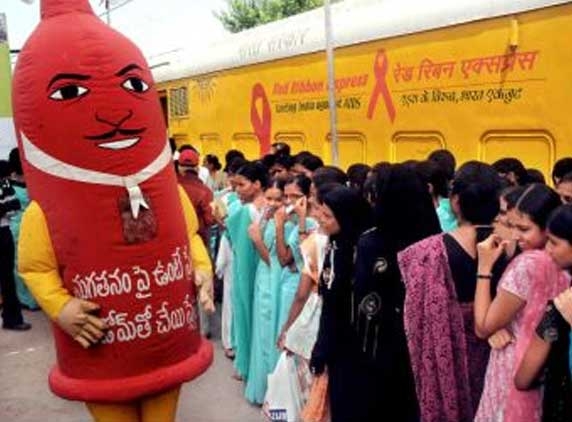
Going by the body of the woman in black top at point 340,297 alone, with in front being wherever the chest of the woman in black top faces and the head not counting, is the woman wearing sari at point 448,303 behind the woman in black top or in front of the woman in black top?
behind

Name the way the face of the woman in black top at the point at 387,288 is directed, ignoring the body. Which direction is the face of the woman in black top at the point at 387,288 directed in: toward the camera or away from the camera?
away from the camera

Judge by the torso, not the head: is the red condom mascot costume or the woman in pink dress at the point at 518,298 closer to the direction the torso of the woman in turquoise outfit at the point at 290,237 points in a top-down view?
the red condom mascot costume

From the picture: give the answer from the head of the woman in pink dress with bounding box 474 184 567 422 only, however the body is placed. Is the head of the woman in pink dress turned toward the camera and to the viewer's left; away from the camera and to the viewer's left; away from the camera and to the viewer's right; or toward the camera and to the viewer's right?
toward the camera and to the viewer's left

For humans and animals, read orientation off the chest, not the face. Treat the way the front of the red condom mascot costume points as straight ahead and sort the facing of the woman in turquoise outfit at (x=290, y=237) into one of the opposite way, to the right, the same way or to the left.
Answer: to the right

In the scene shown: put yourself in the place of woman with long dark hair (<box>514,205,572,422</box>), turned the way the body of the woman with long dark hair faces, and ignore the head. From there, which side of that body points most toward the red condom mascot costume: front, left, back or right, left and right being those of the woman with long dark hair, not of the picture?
front

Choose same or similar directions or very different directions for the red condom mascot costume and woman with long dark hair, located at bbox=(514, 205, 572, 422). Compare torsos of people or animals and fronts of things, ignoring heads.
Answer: very different directions

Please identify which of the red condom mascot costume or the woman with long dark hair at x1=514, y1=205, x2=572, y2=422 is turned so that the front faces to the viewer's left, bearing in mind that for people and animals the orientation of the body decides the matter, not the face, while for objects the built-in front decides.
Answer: the woman with long dark hair

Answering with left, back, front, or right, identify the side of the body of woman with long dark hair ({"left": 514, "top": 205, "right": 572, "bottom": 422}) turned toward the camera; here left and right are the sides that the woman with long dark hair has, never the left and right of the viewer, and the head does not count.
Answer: left

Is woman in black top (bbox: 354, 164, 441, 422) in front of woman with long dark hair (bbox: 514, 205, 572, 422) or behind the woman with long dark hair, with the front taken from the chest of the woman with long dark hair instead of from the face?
in front

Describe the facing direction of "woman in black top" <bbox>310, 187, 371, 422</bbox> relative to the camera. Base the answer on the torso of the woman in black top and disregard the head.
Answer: to the viewer's left
